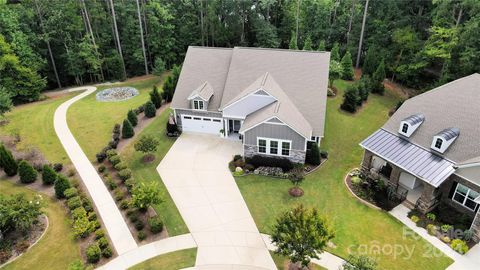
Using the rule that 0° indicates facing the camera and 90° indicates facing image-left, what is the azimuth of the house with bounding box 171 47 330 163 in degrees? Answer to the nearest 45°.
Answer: approximately 0°

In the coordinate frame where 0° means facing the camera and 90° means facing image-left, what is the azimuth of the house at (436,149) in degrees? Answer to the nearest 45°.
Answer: approximately 45°

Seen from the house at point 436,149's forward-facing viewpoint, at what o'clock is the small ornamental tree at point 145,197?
The small ornamental tree is roughly at 12 o'clock from the house.

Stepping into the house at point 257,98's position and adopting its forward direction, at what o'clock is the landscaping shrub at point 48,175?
The landscaping shrub is roughly at 2 o'clock from the house.

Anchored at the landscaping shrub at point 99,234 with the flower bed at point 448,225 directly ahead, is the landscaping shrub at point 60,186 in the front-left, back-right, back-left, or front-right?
back-left

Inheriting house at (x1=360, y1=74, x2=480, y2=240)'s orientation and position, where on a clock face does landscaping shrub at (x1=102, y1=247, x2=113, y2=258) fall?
The landscaping shrub is roughly at 12 o'clock from the house.

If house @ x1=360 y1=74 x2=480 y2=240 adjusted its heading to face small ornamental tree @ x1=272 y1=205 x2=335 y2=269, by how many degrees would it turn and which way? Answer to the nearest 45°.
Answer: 0° — it already faces it
